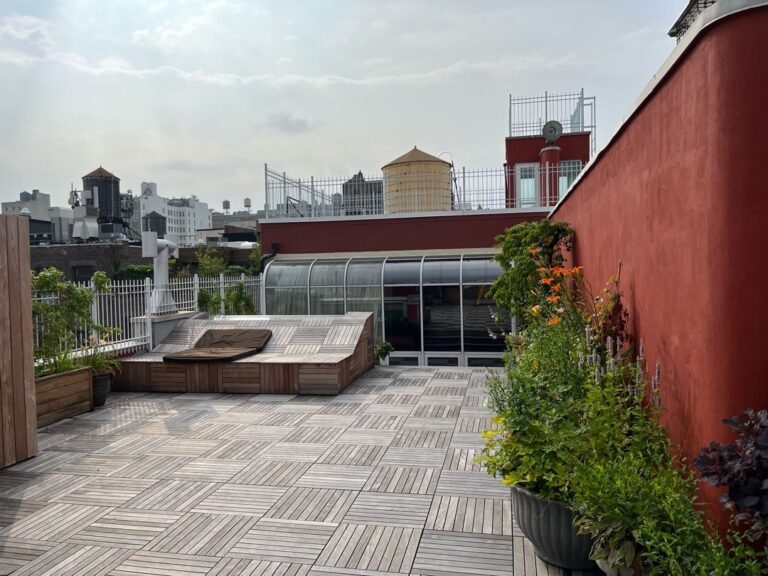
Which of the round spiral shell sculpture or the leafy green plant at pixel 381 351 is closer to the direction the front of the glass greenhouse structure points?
the leafy green plant

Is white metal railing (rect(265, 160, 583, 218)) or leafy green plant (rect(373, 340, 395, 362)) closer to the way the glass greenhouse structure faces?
the leafy green plant

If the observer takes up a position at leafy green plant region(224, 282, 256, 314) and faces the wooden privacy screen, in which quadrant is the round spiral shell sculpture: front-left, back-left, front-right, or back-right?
back-left

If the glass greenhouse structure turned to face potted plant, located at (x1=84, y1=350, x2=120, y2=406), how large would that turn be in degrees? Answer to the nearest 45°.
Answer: approximately 45° to its right

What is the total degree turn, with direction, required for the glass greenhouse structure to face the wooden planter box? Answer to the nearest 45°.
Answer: approximately 45° to its right

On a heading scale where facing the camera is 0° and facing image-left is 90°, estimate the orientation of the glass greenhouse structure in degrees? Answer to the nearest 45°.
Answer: approximately 0°

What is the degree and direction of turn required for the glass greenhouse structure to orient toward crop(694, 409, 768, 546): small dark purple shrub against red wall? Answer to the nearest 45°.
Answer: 0° — it already faces it

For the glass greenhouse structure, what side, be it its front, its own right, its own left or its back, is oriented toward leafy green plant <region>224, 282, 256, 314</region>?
right

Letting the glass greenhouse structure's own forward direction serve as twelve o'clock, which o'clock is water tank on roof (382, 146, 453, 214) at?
The water tank on roof is roughly at 6 o'clock from the glass greenhouse structure.
